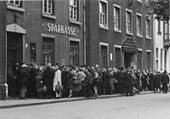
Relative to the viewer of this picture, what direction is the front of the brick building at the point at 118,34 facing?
facing the viewer and to the right of the viewer

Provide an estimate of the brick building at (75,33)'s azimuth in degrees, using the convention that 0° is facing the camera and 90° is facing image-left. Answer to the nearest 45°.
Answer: approximately 315°

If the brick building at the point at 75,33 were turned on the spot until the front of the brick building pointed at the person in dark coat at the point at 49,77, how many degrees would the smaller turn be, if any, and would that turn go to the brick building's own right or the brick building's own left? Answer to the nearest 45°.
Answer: approximately 45° to the brick building's own right

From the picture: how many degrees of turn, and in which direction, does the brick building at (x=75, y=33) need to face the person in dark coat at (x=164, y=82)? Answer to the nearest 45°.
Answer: approximately 90° to its left

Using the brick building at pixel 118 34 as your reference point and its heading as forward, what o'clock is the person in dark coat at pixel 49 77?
The person in dark coat is roughly at 2 o'clock from the brick building.

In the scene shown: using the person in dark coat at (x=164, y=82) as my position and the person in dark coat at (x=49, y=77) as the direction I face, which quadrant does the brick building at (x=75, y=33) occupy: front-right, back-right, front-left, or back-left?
front-right
